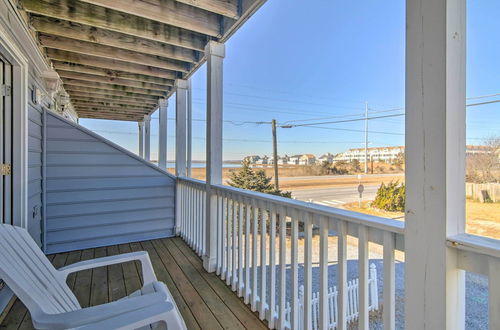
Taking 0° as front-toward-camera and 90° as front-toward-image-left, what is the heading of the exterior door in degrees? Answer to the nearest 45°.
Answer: approximately 270°

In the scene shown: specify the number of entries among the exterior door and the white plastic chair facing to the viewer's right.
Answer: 2

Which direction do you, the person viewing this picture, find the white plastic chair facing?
facing to the right of the viewer
